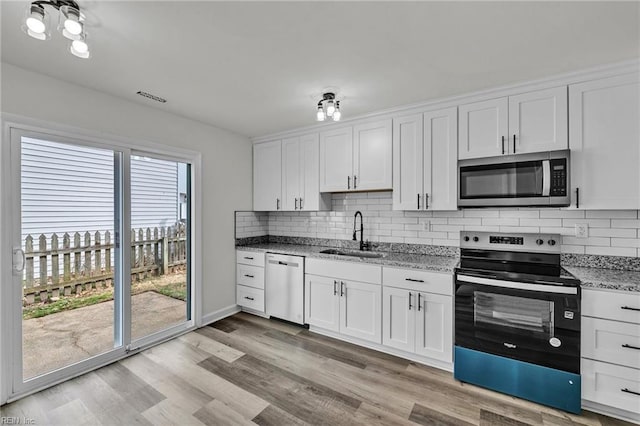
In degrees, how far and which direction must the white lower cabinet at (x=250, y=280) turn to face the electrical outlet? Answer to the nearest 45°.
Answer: approximately 90° to its left

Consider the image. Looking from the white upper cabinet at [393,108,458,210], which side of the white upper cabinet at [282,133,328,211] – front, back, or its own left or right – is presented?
left

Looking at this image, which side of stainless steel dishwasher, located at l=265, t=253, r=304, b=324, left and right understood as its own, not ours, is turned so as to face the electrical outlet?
left

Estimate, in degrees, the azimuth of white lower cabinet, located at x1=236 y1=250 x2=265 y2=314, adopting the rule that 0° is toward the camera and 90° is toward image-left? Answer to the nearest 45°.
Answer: approximately 45°

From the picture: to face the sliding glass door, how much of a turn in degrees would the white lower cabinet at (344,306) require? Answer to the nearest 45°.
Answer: approximately 45° to its right

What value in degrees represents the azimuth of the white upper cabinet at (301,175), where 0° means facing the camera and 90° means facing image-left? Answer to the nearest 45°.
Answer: approximately 45°

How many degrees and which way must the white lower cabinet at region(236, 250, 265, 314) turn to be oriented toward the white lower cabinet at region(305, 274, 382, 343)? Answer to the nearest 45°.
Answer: approximately 90° to its left

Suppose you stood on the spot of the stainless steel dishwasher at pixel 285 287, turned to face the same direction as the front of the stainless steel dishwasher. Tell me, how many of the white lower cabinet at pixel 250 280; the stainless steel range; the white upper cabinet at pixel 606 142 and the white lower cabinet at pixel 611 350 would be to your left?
3
